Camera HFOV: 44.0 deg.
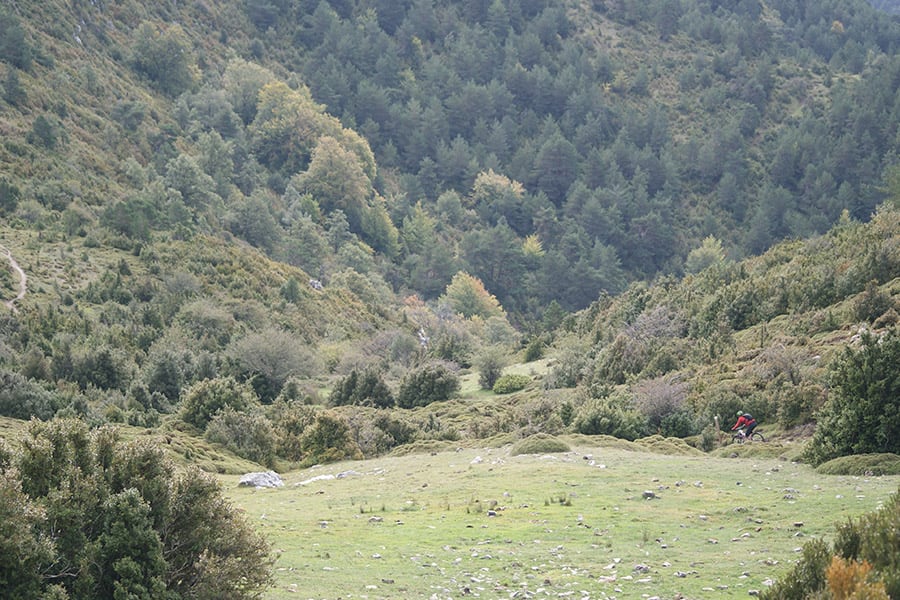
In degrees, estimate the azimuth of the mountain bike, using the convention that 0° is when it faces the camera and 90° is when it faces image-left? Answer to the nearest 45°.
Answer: approximately 90°

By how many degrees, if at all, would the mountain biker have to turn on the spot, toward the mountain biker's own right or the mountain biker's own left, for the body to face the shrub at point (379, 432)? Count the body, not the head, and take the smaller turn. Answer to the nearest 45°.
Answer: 0° — they already face it

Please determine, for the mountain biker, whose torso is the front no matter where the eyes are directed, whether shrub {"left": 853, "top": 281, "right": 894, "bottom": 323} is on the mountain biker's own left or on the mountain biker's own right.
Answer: on the mountain biker's own right

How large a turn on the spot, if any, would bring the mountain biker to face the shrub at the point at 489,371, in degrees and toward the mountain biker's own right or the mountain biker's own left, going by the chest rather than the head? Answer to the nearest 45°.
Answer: approximately 45° to the mountain biker's own right

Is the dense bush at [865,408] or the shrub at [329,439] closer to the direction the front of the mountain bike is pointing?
the shrub

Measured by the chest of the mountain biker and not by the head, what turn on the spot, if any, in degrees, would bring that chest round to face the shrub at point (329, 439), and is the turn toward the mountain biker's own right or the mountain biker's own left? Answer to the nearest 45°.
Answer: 0° — they already face it

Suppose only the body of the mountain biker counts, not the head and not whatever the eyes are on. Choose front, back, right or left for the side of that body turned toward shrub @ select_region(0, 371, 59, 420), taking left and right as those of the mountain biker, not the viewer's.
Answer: front

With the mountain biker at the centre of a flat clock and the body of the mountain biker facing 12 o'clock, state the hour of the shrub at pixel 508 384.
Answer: The shrub is roughly at 2 o'clock from the mountain biker.

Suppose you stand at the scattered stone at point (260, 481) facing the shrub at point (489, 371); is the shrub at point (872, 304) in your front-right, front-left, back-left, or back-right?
front-right

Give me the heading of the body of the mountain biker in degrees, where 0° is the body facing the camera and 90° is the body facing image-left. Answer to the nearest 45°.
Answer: approximately 90°

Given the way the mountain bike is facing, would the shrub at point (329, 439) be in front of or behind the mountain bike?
in front

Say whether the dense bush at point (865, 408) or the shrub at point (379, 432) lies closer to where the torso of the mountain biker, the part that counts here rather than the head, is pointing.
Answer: the shrub

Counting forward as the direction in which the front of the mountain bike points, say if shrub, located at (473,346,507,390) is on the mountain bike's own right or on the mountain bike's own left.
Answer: on the mountain bike's own right

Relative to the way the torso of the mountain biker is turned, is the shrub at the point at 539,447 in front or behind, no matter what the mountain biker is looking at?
in front

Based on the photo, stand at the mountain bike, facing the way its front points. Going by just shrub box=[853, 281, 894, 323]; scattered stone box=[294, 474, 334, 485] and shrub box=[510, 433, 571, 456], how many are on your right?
1

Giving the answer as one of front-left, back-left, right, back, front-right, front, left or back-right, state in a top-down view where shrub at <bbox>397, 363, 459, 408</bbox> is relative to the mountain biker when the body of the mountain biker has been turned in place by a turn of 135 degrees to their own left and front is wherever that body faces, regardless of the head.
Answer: back

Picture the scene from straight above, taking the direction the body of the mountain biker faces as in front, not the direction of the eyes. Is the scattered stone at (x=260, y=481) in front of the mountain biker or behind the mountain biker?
in front

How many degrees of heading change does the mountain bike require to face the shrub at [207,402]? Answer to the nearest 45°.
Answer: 0° — it already faces it

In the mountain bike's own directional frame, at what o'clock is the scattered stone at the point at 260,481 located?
The scattered stone is roughly at 11 o'clock from the mountain bike.

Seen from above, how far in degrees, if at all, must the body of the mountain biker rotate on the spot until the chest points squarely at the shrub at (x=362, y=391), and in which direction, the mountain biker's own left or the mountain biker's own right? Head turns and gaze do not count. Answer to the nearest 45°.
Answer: approximately 45° to the mountain biker's own right
